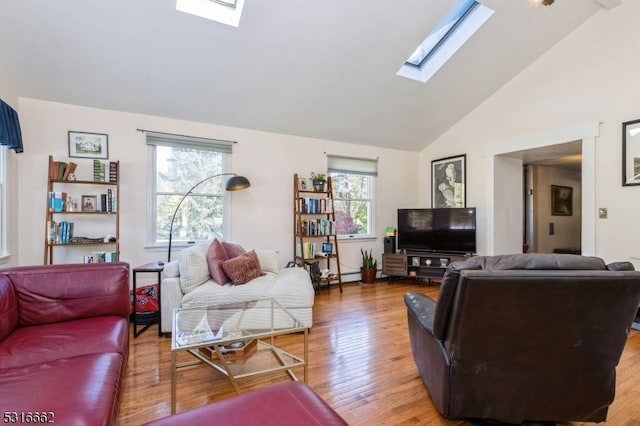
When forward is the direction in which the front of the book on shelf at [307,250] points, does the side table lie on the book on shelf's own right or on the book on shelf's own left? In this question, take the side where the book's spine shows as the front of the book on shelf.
on the book on shelf's own right

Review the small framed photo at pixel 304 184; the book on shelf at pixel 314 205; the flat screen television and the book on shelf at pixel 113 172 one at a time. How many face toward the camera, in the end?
4

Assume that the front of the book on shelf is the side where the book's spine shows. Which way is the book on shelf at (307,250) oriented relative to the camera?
toward the camera

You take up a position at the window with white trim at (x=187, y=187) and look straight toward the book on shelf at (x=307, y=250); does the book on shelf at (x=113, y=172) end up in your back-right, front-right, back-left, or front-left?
back-right

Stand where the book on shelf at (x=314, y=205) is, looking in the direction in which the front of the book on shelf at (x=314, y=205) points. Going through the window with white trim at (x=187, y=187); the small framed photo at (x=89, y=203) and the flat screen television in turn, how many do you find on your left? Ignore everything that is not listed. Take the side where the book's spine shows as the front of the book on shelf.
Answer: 1

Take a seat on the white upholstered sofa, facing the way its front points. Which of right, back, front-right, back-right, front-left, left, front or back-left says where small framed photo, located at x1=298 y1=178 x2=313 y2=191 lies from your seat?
back-left

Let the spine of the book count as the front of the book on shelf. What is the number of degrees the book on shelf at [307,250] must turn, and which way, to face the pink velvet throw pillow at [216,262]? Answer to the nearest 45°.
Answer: approximately 45° to its right

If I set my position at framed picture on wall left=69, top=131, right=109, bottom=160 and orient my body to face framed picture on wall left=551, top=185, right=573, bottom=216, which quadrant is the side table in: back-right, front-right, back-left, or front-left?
front-right

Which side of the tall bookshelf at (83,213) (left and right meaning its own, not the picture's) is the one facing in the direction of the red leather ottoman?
front

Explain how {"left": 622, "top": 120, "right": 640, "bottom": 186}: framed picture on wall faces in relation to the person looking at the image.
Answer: facing the viewer and to the left of the viewer

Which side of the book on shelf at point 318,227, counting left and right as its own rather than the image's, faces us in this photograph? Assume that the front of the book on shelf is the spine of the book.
front

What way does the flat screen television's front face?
toward the camera

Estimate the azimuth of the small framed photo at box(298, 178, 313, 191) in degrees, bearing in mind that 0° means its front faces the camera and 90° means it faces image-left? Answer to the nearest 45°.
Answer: approximately 0°

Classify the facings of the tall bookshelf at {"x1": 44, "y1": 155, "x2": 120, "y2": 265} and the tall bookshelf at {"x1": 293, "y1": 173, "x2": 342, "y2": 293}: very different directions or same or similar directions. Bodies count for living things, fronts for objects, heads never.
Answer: same or similar directions
